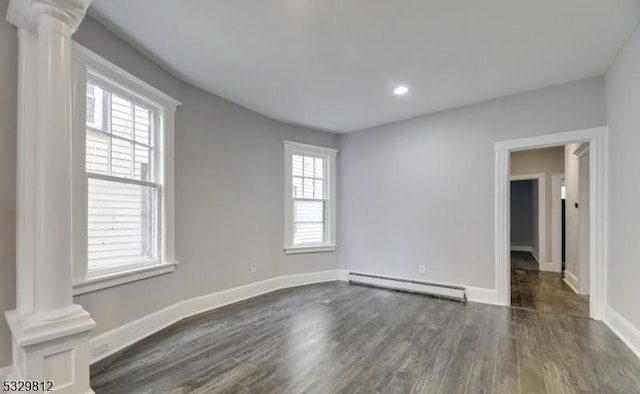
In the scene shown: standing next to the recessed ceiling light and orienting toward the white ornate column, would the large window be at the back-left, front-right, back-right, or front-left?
front-right

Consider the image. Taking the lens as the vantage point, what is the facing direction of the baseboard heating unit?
facing the viewer and to the left of the viewer

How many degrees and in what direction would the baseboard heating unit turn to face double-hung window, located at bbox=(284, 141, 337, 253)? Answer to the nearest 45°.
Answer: approximately 45° to its right

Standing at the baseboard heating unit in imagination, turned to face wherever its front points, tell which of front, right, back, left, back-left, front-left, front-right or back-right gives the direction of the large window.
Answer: front

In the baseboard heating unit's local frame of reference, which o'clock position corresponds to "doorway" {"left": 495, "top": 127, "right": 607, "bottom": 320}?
The doorway is roughly at 8 o'clock from the baseboard heating unit.

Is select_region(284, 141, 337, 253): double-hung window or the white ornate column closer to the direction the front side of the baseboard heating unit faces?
the white ornate column

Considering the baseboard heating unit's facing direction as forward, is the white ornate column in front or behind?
in front

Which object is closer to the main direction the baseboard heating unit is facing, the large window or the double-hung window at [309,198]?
the large window
